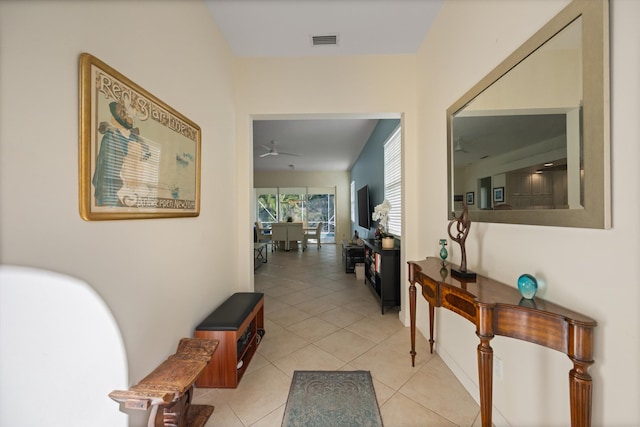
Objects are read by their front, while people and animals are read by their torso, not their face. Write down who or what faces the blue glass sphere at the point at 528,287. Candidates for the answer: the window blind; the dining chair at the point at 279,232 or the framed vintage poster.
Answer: the framed vintage poster

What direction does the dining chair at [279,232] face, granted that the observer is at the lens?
facing away from the viewer

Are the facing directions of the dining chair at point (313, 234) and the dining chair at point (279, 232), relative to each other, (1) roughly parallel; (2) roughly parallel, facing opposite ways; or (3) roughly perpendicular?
roughly perpendicular

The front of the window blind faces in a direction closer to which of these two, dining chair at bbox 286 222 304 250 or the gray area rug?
the dining chair

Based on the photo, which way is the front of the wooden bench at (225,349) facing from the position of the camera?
facing to the right of the viewer

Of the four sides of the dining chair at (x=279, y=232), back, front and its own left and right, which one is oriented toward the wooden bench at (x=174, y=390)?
back

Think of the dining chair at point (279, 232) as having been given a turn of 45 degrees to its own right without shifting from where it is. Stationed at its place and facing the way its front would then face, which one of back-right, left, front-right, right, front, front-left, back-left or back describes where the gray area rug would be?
back-right

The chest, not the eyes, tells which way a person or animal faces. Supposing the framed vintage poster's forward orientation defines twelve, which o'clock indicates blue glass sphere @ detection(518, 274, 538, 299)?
The blue glass sphere is roughly at 12 o'clock from the framed vintage poster.

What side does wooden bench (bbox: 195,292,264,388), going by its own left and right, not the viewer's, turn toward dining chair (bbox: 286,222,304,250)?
left

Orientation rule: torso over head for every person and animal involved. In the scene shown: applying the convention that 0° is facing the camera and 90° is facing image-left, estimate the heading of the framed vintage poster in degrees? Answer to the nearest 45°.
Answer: approximately 315°

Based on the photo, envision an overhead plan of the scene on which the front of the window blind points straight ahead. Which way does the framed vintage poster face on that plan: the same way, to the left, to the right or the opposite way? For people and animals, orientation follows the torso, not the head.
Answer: the opposite way
